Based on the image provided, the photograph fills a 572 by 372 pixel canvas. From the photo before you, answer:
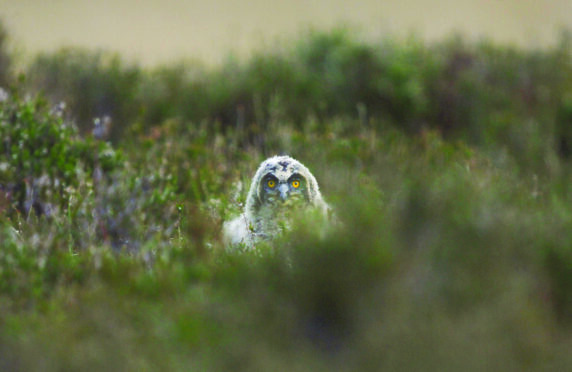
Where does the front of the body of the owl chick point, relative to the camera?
toward the camera

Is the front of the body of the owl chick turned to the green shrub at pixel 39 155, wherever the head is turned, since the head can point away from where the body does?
no
